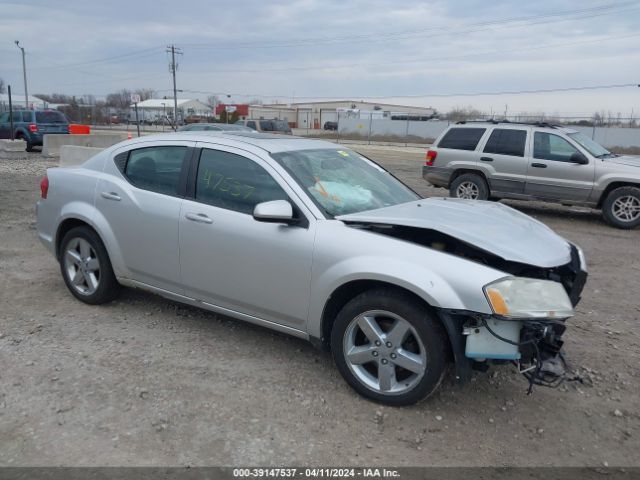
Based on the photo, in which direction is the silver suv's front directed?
to the viewer's right

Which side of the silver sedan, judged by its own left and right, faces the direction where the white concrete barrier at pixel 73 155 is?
back

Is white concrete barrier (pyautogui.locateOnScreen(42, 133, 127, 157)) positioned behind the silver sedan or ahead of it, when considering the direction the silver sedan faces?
behind

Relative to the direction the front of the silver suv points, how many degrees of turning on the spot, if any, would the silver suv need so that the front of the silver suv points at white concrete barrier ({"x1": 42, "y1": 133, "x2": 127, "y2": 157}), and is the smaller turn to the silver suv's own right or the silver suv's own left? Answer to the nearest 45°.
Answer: approximately 180°

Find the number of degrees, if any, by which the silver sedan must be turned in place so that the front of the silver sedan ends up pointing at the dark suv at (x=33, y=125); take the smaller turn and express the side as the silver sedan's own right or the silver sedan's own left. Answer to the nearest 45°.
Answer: approximately 180°

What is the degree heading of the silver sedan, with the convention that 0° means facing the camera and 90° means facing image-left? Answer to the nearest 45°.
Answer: approximately 315°

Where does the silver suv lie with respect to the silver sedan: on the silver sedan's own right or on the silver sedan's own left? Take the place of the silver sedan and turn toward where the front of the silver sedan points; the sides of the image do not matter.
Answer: on the silver sedan's own left

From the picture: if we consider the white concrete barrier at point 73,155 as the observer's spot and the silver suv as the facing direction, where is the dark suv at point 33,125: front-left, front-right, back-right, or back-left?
back-left
